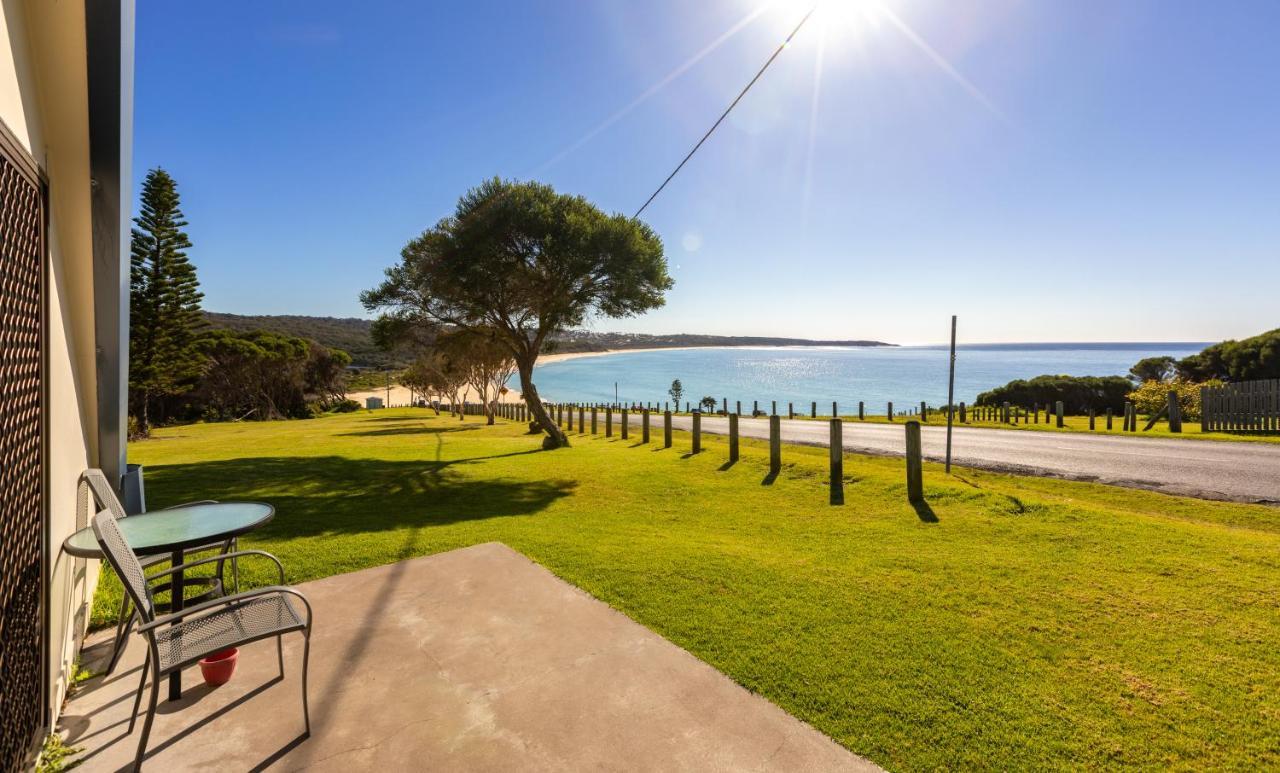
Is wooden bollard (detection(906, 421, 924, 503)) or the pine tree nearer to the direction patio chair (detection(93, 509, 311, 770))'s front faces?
the wooden bollard

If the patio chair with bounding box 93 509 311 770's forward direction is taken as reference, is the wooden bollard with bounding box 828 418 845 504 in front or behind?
in front

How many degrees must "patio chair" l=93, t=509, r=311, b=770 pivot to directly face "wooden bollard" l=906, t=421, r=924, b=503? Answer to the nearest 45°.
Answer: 0° — it already faces it

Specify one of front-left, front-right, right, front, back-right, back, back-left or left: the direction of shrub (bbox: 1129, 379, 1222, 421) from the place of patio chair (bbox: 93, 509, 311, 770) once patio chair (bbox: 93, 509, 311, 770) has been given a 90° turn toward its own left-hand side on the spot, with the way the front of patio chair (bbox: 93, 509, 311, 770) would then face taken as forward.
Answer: right

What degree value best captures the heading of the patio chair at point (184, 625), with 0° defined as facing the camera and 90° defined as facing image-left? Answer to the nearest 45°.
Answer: approximately 270°

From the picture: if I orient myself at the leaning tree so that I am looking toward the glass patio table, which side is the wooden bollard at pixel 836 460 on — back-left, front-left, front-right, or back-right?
front-left

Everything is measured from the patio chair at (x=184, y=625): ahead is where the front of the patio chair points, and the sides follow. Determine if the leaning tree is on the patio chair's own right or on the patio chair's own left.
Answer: on the patio chair's own left

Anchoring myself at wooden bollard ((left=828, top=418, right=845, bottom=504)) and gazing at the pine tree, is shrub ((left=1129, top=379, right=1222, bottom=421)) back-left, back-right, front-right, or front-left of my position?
back-right

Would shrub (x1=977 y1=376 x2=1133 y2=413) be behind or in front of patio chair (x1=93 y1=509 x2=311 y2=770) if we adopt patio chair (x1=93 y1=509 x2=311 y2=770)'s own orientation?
in front

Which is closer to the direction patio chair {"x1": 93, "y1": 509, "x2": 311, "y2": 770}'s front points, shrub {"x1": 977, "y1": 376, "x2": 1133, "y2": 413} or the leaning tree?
the shrub

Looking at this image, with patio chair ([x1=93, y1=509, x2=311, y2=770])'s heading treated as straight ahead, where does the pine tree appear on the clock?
The pine tree is roughly at 9 o'clock from the patio chair.

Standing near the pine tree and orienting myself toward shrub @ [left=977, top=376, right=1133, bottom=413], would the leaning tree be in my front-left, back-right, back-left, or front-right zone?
front-right

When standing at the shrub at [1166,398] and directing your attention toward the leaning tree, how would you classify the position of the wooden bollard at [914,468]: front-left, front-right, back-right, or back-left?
front-left
